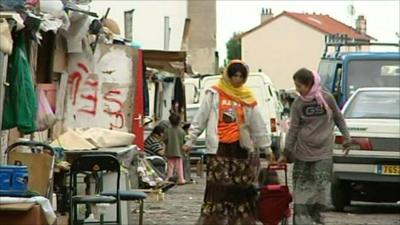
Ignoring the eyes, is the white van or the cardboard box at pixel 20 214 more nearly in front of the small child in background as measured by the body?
the white van

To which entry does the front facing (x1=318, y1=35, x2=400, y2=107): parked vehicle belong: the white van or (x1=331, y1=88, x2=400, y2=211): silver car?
the silver car

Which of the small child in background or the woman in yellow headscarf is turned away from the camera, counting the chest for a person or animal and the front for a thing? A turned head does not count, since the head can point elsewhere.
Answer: the small child in background

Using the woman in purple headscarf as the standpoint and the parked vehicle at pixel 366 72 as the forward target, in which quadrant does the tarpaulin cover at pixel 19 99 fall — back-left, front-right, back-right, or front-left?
back-left

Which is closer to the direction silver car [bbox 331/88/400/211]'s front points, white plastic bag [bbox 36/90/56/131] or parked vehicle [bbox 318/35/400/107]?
the parked vehicle

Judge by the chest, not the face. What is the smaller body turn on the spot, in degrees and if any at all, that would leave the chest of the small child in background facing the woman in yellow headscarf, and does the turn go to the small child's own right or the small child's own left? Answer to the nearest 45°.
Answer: approximately 180°

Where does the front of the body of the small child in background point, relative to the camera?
away from the camera

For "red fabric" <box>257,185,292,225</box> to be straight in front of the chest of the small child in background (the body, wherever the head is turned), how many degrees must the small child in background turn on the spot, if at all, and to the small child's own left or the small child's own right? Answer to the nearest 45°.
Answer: approximately 180°

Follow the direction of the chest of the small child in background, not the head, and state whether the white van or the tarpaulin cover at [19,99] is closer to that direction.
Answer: the white van

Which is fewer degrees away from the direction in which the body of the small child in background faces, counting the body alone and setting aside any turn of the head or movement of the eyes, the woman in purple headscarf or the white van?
the white van

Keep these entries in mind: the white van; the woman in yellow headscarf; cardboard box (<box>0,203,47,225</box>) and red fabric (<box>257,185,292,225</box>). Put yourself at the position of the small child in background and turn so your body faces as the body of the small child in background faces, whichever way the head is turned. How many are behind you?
3

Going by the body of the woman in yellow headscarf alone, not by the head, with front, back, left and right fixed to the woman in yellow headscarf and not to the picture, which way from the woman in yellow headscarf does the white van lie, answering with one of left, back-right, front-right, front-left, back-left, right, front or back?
back
